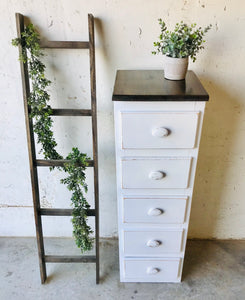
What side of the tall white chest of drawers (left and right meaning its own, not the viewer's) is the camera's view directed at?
front
